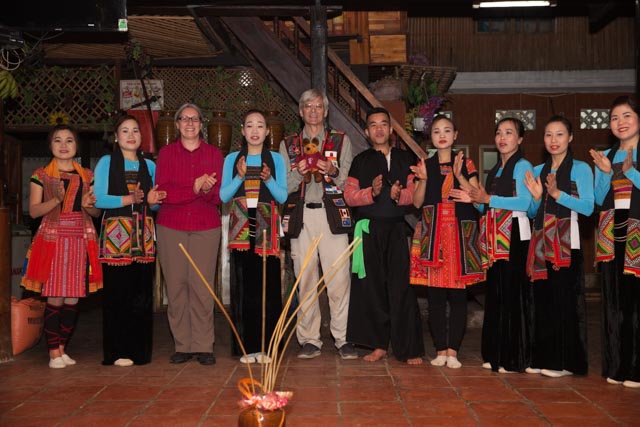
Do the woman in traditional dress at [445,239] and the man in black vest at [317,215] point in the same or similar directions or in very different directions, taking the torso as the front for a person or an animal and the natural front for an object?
same or similar directions

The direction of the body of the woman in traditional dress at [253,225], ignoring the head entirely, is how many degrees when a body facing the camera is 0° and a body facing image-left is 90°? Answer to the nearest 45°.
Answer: approximately 0°

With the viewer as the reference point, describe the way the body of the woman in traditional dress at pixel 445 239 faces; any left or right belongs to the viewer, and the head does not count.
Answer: facing the viewer

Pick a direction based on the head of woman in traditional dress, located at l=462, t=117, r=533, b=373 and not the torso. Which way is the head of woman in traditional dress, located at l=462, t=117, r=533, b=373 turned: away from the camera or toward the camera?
toward the camera

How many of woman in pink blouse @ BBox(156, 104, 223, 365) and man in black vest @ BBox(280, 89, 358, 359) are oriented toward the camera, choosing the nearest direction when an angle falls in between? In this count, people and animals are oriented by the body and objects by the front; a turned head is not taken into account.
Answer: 2

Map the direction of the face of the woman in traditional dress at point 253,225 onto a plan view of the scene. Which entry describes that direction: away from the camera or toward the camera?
toward the camera

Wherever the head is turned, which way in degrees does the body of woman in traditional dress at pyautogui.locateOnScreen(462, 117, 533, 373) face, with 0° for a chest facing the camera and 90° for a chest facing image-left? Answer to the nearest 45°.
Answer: approximately 45°

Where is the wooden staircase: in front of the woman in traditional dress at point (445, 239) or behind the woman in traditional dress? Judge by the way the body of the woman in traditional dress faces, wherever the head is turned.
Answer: behind

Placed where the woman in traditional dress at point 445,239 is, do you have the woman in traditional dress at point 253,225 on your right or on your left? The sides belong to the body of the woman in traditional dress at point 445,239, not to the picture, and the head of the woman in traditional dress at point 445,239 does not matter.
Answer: on your right

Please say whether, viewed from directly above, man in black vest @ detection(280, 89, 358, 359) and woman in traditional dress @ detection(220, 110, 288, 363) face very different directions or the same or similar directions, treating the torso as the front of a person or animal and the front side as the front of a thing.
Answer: same or similar directions

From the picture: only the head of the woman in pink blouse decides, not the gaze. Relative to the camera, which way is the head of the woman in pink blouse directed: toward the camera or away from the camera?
toward the camera

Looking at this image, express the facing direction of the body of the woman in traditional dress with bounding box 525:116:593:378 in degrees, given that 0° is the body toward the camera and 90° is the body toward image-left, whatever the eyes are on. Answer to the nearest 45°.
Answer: approximately 45°

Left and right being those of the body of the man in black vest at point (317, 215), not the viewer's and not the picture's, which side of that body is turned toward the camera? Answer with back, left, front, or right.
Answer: front
